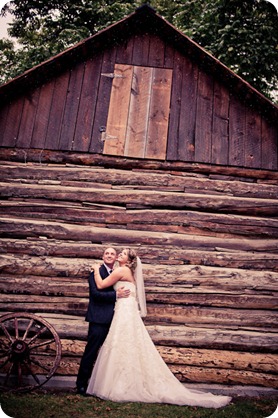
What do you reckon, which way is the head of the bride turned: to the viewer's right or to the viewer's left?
to the viewer's left

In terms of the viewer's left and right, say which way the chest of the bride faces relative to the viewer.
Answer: facing to the left of the viewer

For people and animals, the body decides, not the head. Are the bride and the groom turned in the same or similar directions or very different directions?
very different directions

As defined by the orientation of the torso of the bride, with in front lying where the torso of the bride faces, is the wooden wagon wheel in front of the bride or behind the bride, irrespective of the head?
in front

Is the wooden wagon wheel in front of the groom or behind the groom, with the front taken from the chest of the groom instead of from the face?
behind
